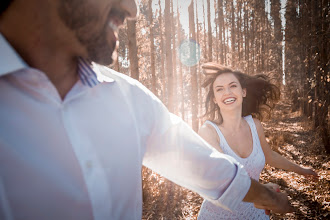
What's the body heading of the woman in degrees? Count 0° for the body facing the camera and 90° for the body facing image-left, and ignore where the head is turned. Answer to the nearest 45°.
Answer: approximately 0°

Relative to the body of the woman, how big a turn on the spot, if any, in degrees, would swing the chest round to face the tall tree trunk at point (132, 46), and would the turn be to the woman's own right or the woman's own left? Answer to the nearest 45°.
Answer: approximately 135° to the woman's own right

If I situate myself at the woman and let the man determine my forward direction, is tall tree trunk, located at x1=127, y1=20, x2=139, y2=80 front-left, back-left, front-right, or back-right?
back-right

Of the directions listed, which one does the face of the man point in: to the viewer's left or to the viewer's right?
to the viewer's right

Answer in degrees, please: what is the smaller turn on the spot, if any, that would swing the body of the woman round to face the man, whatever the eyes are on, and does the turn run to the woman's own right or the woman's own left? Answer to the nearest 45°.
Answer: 0° — they already face them

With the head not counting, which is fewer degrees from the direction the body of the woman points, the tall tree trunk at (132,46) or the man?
the man
